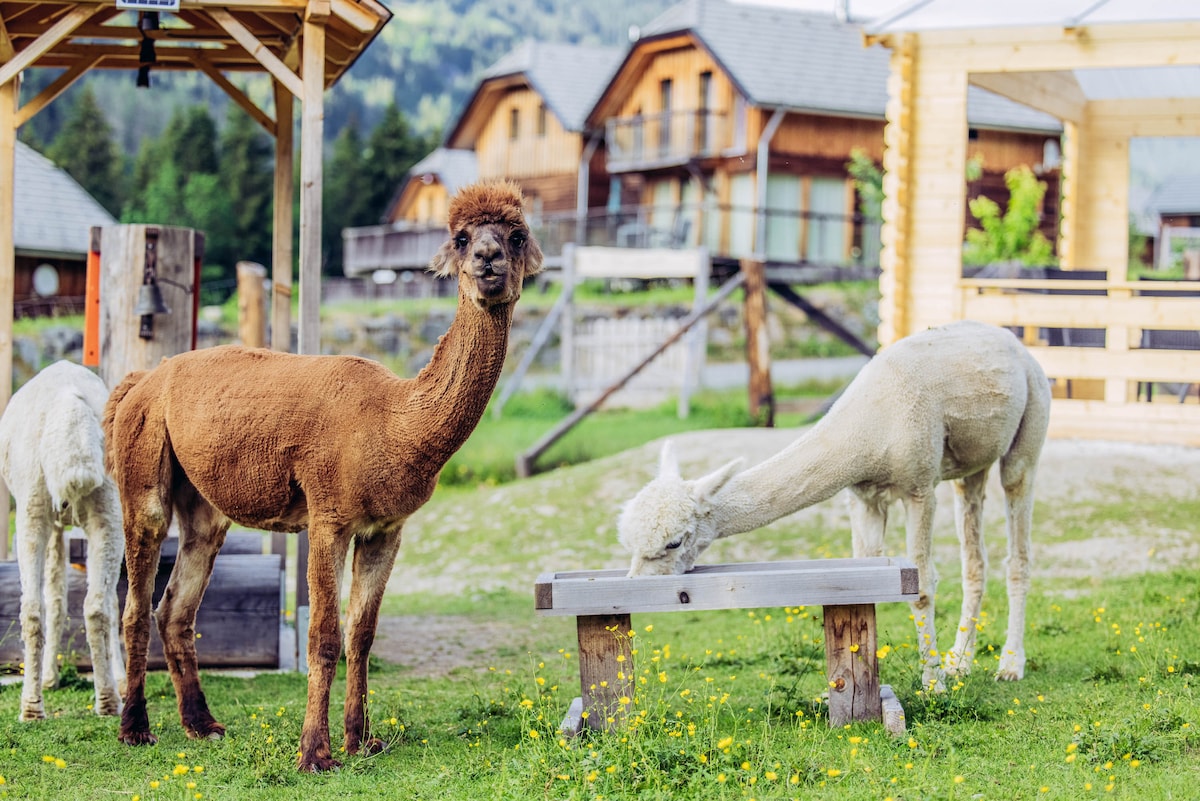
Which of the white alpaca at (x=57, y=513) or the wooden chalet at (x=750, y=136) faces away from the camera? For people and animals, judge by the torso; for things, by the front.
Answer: the white alpaca

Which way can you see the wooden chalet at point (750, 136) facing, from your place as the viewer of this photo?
facing the viewer and to the left of the viewer

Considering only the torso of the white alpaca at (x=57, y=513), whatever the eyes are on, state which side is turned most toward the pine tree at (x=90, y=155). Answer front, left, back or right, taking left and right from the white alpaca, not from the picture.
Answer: front

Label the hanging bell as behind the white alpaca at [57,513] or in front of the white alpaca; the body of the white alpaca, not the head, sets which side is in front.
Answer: in front

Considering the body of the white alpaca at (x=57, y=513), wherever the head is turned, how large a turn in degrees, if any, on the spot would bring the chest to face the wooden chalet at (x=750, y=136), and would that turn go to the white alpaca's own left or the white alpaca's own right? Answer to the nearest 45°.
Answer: approximately 45° to the white alpaca's own right

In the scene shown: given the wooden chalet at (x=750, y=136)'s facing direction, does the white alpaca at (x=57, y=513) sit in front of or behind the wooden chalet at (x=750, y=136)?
in front

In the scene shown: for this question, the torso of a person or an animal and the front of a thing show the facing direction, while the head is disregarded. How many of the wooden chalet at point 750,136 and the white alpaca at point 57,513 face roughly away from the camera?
1

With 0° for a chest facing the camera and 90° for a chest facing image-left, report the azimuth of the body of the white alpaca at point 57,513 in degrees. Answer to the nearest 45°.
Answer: approximately 180°

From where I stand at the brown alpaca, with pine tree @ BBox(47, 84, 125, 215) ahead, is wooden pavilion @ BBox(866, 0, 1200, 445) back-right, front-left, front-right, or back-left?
front-right

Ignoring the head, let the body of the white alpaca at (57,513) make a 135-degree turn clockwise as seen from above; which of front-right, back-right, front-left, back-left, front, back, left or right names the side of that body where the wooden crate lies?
left
